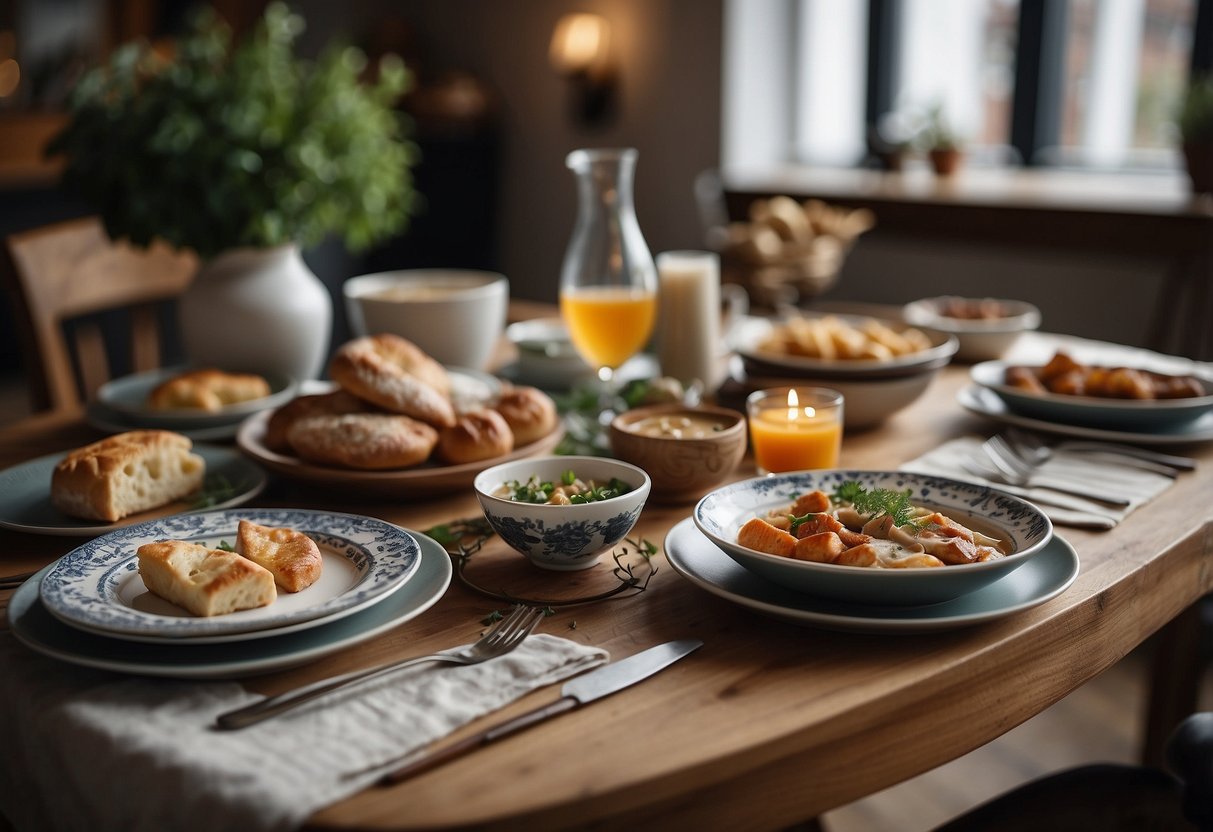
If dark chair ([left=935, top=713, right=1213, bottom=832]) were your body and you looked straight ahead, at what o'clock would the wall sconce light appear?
The wall sconce light is roughly at 2 o'clock from the dark chair.

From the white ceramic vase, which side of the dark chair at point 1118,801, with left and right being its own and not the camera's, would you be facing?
front

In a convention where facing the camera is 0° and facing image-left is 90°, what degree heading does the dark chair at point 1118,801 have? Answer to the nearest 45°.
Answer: approximately 90°

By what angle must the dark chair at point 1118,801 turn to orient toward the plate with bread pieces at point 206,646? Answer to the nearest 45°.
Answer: approximately 45° to its left

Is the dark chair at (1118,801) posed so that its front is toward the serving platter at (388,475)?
yes

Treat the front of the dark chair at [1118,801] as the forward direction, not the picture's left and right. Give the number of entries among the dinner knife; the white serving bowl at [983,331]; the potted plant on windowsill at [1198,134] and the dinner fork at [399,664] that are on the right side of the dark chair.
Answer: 2

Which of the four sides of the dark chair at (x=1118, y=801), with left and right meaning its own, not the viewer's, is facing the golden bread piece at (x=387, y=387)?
front

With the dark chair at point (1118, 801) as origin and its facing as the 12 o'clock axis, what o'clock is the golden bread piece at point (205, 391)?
The golden bread piece is roughly at 12 o'clock from the dark chair.

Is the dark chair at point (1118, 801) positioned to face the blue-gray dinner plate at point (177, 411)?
yes

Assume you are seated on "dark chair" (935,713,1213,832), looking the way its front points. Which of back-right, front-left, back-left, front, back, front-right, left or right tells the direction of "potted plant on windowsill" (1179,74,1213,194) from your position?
right

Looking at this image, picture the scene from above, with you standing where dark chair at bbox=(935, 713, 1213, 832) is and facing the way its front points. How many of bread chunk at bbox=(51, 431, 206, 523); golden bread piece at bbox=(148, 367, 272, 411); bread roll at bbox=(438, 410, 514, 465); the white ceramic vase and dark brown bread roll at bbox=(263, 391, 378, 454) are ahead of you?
5

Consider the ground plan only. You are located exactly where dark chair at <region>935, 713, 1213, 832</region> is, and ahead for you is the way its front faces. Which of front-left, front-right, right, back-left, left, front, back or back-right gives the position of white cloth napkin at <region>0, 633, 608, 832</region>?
front-left

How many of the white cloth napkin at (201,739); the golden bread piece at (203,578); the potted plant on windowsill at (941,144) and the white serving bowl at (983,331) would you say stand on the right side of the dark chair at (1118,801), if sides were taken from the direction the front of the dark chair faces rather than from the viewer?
2
